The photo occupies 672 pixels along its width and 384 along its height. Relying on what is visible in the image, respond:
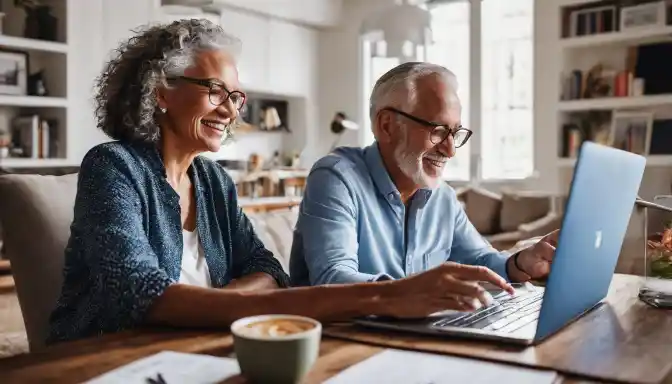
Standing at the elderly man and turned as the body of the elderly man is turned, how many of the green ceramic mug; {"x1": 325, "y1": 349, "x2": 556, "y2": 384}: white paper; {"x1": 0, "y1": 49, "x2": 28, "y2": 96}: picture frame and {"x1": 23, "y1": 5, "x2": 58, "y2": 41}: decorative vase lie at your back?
2

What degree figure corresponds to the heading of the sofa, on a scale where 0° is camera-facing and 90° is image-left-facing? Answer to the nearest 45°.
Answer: approximately 45°

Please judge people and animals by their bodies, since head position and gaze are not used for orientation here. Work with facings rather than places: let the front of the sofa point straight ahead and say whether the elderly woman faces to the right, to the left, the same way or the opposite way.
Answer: to the left

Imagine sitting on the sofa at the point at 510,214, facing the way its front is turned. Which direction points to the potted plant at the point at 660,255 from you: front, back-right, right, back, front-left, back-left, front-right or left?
front-left

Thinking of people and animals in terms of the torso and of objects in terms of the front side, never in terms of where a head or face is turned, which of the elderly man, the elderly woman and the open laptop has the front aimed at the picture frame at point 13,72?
the open laptop

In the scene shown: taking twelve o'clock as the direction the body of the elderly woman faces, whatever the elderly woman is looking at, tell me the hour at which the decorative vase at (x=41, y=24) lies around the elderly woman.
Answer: The decorative vase is roughly at 7 o'clock from the elderly woman.

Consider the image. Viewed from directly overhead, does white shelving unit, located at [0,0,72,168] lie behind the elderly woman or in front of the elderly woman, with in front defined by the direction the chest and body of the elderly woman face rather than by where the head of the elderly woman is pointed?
behind

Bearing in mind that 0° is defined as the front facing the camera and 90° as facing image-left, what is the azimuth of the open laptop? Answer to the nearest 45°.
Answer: approximately 135°

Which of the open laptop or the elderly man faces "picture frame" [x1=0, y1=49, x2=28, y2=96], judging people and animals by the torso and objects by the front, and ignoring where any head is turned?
the open laptop

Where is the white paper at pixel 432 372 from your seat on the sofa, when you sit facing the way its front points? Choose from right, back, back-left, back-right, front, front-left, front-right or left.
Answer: front-left

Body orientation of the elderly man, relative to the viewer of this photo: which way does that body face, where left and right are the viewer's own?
facing the viewer and to the right of the viewer

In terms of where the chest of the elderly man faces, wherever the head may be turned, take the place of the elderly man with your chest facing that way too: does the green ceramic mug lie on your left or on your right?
on your right

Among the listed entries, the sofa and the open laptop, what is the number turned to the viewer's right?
0

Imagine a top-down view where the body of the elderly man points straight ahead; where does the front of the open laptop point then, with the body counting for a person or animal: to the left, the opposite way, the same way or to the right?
the opposite way
